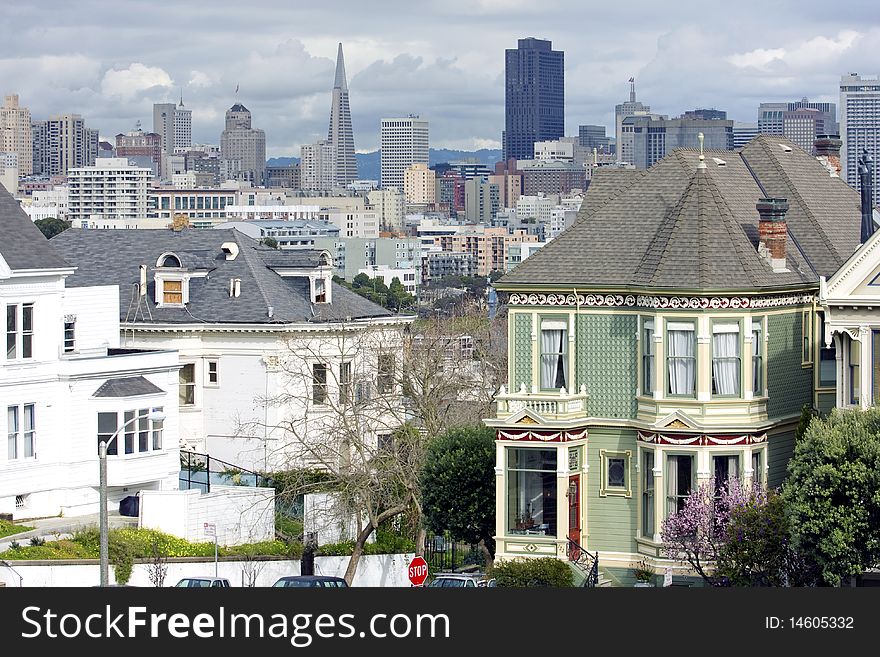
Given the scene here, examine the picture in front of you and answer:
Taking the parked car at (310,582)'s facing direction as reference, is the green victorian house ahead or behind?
behind

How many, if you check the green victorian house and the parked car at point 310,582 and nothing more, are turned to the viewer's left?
1

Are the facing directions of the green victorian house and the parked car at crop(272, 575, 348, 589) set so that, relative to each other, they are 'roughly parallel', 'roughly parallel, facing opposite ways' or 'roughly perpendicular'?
roughly perpendicular

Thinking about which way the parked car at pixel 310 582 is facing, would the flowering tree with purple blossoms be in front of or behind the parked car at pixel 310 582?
behind

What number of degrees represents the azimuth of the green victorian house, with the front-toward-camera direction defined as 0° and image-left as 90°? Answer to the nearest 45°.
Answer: approximately 0°

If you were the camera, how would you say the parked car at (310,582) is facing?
facing to the left of the viewer
